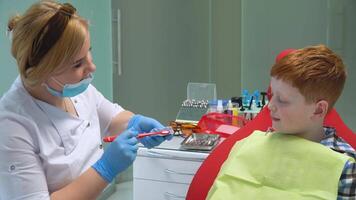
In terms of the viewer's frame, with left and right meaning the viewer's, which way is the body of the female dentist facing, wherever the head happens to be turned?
facing the viewer and to the right of the viewer

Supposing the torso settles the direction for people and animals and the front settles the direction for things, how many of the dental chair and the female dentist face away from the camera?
0

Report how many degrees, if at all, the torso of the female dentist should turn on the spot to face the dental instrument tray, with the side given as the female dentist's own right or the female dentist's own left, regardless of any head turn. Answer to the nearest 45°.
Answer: approximately 90° to the female dentist's own left

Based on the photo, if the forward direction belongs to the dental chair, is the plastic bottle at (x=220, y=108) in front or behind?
behind

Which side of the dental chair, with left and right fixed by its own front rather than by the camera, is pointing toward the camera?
front

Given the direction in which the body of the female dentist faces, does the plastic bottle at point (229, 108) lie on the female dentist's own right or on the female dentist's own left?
on the female dentist's own left

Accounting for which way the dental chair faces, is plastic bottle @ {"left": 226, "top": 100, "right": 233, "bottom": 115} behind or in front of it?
behind

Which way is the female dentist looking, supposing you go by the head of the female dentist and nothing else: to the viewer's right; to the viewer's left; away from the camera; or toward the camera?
to the viewer's right

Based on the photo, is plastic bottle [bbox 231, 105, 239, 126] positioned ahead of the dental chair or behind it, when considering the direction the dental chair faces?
behind
